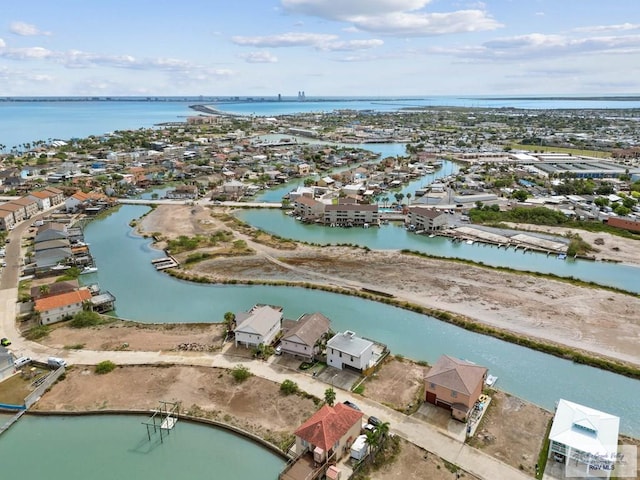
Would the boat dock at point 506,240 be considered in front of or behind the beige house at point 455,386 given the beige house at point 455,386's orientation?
behind

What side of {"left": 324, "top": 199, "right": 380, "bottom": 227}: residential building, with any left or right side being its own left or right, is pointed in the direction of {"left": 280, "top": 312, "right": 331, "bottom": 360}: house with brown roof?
front

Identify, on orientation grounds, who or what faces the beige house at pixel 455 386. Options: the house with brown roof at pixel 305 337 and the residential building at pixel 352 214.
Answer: the residential building

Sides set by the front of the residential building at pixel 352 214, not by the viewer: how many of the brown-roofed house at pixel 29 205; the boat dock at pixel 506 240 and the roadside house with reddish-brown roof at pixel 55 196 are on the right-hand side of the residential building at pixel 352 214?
2

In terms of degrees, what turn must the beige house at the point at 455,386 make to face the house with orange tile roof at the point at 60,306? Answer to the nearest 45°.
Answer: approximately 45° to its right

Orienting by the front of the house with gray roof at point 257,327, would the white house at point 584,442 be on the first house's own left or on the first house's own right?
on the first house's own left

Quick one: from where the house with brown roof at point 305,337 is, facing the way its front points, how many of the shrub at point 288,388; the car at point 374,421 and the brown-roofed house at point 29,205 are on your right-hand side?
1

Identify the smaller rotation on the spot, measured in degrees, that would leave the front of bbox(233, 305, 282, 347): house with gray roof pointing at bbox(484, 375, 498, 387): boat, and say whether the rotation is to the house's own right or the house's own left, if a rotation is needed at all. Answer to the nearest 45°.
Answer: approximately 90° to the house's own left

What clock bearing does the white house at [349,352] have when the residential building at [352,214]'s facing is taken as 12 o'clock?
The white house is roughly at 12 o'clock from the residential building.

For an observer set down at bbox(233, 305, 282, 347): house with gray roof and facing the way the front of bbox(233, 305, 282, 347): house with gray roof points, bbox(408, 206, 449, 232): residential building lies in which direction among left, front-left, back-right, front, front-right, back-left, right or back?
back

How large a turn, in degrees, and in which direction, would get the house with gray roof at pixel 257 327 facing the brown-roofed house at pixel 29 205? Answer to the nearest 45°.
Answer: approximately 90° to its right

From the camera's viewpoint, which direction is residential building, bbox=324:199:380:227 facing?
toward the camera

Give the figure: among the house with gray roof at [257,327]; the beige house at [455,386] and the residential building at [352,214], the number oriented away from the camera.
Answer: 0

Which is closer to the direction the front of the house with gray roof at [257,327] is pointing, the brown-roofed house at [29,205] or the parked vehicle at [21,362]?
the parked vehicle

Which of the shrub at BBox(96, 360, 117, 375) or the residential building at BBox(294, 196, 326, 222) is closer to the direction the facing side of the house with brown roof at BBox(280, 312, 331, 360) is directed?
the shrub

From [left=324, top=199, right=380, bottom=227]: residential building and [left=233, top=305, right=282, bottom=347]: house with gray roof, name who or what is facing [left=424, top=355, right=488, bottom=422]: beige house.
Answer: the residential building

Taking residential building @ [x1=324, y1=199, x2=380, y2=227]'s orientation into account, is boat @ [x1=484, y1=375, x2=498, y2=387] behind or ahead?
ahead

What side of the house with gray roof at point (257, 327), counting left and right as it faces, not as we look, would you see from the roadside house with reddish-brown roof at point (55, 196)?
right

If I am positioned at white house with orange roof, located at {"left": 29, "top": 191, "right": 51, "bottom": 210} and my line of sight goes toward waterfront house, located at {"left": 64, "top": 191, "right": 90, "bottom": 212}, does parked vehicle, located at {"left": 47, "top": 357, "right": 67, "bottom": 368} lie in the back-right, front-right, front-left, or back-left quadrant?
front-right
